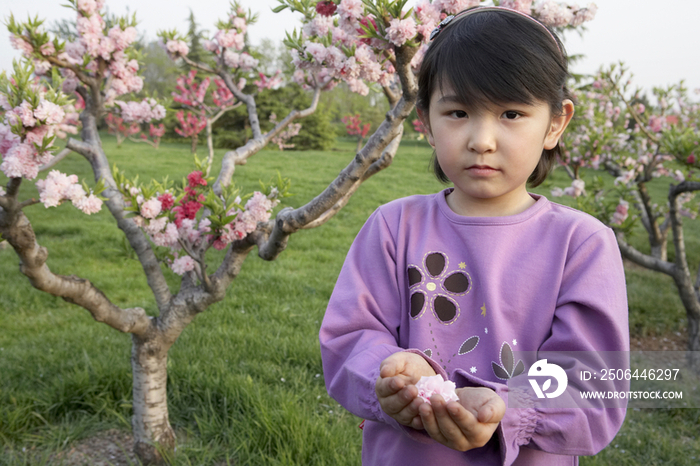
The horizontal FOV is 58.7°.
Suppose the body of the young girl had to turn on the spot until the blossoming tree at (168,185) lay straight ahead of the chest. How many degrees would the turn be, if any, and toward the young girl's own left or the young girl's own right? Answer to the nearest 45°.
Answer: approximately 135° to the young girl's own right

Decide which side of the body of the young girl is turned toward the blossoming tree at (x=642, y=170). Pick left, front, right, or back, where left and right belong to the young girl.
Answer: back

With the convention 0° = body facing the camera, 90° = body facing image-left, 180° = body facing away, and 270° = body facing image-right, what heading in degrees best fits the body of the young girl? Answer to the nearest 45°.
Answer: approximately 0°

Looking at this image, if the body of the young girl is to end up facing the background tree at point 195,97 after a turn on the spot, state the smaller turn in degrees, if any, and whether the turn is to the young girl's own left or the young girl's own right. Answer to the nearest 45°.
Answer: approximately 135° to the young girl's own right
